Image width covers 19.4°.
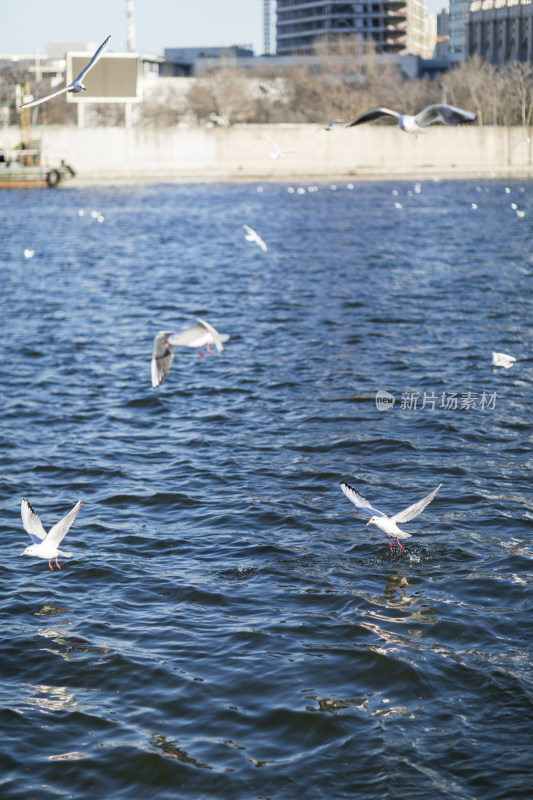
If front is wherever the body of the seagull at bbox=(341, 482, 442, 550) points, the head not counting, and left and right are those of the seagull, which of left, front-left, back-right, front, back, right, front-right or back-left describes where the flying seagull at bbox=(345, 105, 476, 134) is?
back-right

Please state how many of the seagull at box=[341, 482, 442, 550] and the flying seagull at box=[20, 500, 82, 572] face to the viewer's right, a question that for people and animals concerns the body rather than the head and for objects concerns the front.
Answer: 0

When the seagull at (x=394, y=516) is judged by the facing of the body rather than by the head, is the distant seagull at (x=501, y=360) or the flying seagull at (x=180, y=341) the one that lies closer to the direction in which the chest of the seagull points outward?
the flying seagull

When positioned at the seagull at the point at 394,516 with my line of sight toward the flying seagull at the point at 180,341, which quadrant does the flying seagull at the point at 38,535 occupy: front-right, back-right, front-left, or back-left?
front-left

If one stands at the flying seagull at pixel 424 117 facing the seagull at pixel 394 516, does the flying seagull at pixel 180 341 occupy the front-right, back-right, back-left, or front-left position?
front-right

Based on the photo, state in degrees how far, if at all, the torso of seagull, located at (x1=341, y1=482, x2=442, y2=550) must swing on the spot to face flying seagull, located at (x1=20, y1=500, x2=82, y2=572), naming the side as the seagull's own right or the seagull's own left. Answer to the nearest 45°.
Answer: approximately 45° to the seagull's own right
